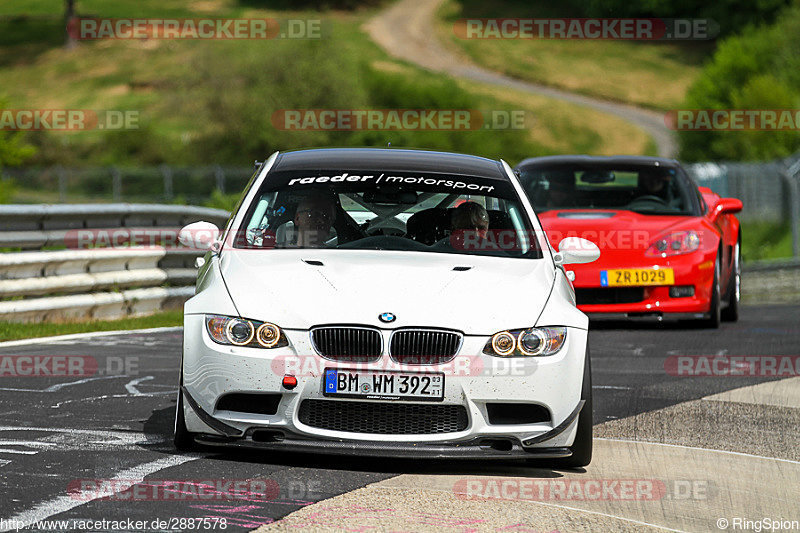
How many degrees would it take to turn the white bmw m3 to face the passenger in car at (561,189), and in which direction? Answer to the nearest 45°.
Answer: approximately 180°

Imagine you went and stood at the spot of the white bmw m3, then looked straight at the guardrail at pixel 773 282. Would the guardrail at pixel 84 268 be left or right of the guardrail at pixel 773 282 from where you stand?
left

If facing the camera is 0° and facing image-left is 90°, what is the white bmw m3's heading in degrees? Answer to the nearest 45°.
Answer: approximately 0°

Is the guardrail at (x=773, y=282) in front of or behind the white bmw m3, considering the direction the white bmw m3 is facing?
behind
